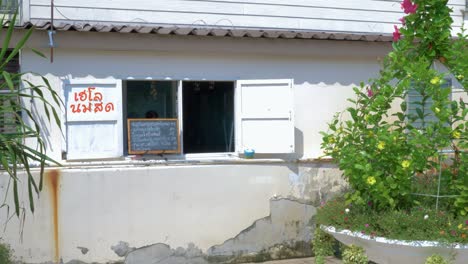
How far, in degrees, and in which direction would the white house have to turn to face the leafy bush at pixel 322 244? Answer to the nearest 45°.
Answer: approximately 45° to its left

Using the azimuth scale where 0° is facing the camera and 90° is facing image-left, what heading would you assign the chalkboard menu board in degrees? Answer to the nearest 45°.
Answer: approximately 0°

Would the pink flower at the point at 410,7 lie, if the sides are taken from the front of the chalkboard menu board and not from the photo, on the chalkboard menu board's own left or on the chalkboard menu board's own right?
on the chalkboard menu board's own left

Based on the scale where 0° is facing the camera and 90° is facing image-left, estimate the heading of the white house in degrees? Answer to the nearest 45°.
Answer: approximately 0°

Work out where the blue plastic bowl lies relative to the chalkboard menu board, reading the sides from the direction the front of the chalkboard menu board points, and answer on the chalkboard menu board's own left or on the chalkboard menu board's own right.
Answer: on the chalkboard menu board's own left

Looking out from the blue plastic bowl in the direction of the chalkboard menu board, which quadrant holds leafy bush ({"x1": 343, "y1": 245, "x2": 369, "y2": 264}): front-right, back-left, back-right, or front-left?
back-left

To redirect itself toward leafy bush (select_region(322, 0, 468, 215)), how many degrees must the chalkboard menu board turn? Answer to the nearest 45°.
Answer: approximately 45° to its left

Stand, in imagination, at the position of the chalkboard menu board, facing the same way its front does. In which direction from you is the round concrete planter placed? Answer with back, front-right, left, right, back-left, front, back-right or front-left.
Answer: front-left

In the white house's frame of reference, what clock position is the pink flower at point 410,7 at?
The pink flower is roughly at 10 o'clock from the white house.
